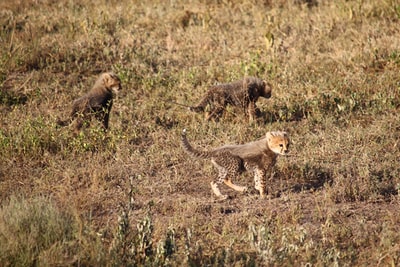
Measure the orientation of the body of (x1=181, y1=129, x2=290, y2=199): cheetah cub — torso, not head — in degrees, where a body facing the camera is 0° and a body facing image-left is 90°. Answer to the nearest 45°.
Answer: approximately 270°

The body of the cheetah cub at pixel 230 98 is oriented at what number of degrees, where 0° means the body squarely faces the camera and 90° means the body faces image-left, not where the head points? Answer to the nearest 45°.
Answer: approximately 270°

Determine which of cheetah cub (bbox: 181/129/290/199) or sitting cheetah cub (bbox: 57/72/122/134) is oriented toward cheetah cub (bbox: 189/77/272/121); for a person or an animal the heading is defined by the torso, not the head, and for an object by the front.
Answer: the sitting cheetah cub

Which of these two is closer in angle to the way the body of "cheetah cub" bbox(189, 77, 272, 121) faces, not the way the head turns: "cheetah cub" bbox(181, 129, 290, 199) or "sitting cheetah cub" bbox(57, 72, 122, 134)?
the cheetah cub

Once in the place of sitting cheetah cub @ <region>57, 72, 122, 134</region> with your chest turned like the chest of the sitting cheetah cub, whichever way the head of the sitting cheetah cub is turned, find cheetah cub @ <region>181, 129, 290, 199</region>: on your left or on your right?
on your right

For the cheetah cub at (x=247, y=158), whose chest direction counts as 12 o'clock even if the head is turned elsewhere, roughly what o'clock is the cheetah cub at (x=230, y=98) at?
the cheetah cub at (x=230, y=98) is roughly at 9 o'clock from the cheetah cub at (x=247, y=158).

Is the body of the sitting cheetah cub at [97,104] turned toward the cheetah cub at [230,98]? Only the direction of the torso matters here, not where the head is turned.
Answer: yes

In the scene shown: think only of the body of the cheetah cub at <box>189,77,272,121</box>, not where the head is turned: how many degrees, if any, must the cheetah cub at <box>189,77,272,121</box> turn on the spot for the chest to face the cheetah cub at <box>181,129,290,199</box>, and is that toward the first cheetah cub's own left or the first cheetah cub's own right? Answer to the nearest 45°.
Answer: approximately 90° to the first cheetah cub's own right

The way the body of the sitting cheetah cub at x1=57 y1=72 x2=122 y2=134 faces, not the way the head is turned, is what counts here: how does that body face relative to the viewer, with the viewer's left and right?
facing to the right of the viewer

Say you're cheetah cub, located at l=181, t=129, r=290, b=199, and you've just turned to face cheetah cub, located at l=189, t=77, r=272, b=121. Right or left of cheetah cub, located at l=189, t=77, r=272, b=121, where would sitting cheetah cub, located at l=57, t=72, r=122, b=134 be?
left

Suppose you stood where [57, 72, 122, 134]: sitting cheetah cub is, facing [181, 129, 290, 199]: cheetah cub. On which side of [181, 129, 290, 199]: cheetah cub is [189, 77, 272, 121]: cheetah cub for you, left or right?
left
